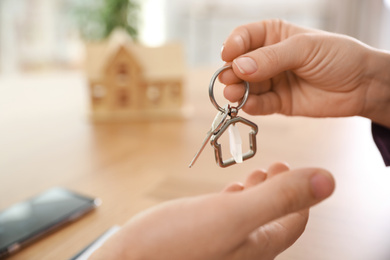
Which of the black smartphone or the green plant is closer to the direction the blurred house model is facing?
the black smartphone

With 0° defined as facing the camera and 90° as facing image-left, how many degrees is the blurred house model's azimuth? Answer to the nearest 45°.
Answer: approximately 0°

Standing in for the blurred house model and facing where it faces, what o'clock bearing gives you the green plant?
The green plant is roughly at 6 o'clock from the blurred house model.

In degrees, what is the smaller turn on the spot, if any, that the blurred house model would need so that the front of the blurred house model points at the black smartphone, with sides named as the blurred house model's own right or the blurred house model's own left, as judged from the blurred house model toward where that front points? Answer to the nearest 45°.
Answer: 0° — it already faces it
